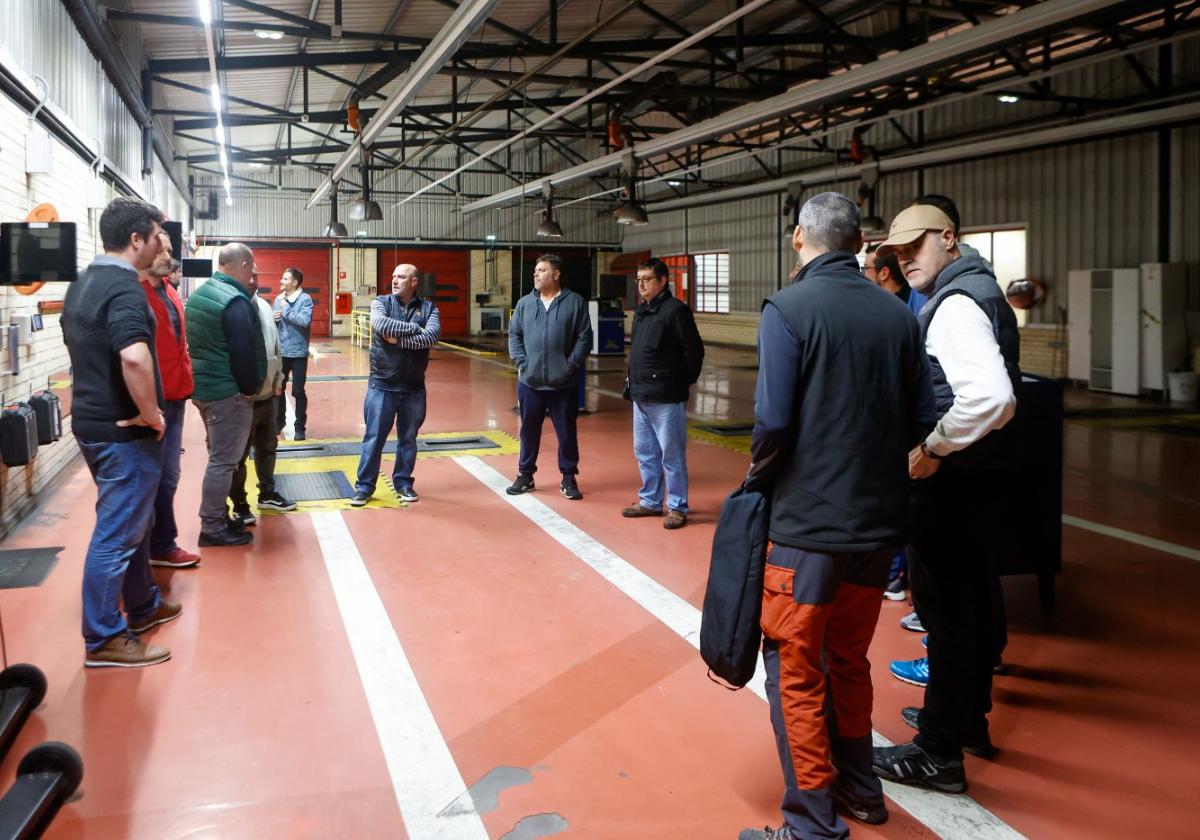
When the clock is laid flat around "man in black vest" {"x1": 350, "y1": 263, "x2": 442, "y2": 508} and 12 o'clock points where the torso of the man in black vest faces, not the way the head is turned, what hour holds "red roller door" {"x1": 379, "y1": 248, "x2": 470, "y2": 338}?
The red roller door is roughly at 6 o'clock from the man in black vest.

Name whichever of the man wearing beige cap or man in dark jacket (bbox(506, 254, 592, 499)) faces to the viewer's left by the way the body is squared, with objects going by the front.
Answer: the man wearing beige cap

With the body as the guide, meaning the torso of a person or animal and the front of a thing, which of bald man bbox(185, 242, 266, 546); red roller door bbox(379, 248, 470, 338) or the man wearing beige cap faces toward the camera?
the red roller door

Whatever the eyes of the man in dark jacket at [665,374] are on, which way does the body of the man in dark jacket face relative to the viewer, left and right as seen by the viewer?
facing the viewer and to the left of the viewer

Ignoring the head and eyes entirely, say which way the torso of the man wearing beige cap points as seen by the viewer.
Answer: to the viewer's left

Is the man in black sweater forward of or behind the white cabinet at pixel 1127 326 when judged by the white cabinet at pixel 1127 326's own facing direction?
forward

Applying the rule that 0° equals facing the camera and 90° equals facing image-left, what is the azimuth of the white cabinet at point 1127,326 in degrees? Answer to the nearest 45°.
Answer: approximately 45°

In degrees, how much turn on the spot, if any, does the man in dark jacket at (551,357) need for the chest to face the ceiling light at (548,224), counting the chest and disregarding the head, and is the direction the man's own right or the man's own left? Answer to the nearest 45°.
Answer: approximately 180°

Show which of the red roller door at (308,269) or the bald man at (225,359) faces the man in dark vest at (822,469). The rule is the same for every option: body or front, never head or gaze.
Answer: the red roller door

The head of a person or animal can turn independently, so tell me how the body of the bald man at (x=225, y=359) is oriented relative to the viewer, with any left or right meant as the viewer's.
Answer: facing away from the viewer and to the right of the viewer

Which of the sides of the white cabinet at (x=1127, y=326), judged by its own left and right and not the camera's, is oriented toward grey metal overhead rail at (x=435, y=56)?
front

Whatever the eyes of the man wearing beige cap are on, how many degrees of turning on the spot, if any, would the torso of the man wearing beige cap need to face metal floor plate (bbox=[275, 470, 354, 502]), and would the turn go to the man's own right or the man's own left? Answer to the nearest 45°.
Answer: approximately 45° to the man's own right

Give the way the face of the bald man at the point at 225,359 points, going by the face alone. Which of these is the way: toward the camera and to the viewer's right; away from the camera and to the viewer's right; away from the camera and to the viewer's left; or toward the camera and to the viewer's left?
away from the camera and to the viewer's right

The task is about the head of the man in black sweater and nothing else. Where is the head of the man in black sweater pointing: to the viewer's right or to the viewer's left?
to the viewer's right

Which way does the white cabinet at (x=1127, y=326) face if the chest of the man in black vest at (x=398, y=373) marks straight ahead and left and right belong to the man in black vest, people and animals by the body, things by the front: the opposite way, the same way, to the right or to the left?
to the right
